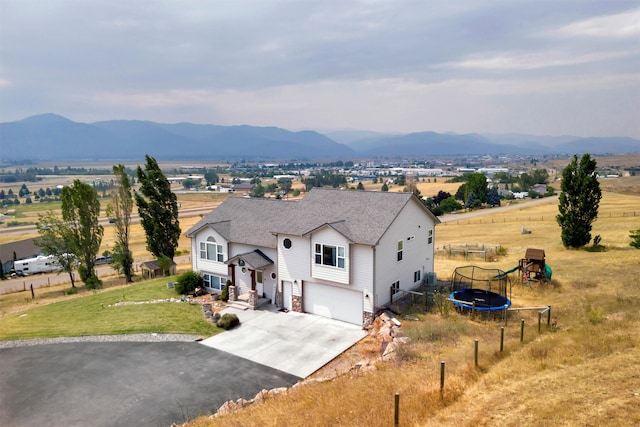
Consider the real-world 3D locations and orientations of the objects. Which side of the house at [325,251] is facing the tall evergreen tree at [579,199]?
back

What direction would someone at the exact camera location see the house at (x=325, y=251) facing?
facing the viewer and to the left of the viewer

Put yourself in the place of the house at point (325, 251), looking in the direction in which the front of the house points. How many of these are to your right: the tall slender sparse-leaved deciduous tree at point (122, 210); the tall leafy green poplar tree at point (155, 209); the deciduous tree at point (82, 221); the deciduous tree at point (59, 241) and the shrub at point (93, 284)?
5

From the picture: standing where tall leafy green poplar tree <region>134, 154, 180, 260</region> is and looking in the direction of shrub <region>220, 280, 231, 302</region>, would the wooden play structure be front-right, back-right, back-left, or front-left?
front-left

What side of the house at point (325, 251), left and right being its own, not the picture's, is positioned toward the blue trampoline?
left

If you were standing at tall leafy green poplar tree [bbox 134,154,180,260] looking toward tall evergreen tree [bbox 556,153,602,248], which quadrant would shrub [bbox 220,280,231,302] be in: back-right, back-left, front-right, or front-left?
front-right

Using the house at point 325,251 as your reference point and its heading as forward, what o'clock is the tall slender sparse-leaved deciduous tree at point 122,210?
The tall slender sparse-leaved deciduous tree is roughly at 3 o'clock from the house.

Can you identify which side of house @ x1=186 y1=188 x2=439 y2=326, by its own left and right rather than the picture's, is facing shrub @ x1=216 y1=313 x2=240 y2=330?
front

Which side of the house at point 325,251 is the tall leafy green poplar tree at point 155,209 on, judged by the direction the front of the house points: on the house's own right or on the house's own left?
on the house's own right

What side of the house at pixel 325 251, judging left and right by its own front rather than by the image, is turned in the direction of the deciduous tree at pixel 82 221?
right

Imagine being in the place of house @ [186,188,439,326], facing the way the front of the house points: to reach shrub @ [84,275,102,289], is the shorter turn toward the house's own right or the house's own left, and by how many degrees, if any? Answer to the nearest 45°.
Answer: approximately 90° to the house's own right

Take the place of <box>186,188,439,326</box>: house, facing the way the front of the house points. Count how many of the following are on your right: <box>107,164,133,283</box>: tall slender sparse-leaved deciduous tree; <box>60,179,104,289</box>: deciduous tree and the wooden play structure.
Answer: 2

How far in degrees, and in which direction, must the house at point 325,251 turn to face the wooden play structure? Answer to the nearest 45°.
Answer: approximately 135° to its left

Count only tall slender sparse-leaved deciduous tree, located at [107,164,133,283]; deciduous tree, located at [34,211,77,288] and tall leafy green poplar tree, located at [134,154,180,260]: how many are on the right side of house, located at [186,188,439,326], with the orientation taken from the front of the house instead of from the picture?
3
